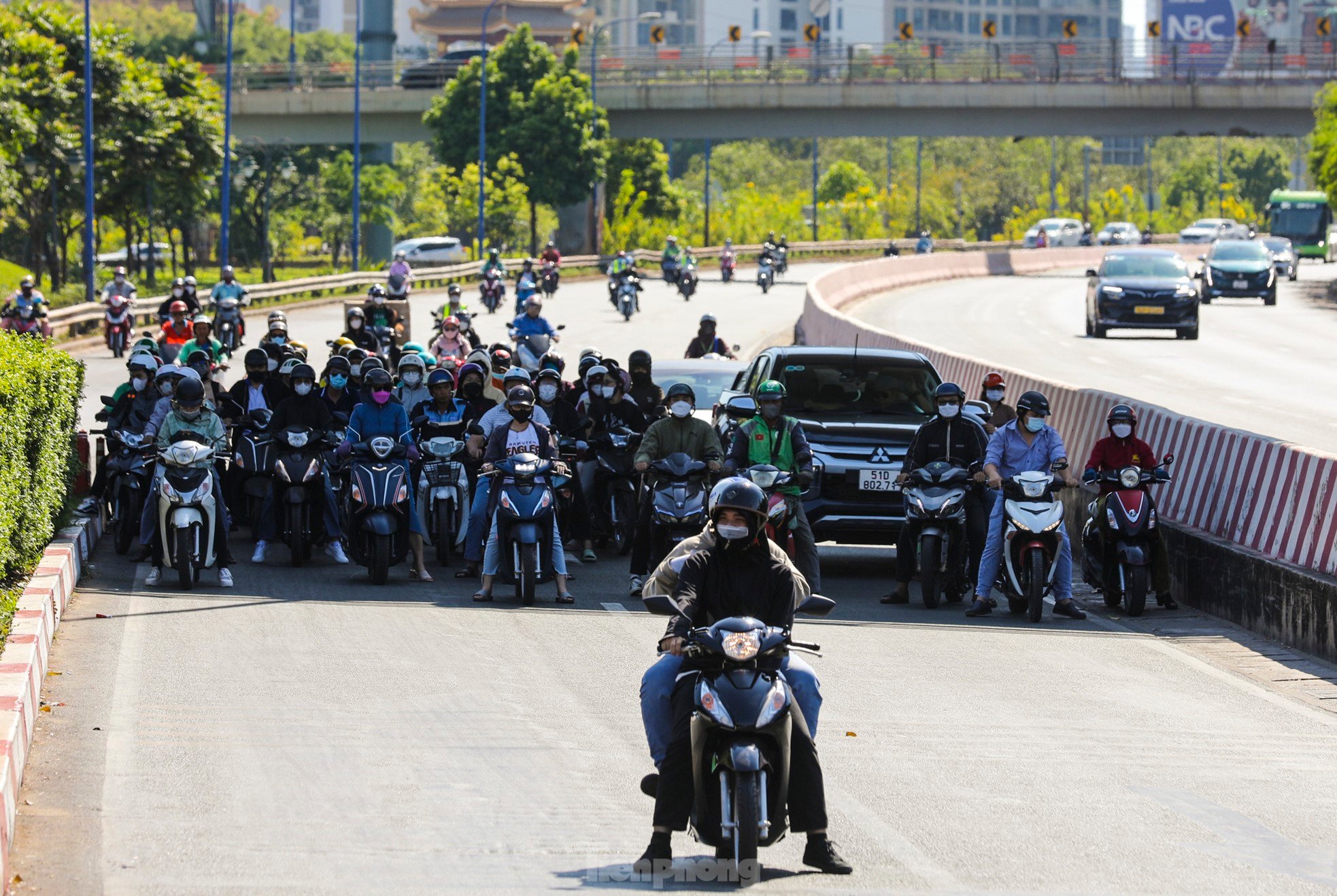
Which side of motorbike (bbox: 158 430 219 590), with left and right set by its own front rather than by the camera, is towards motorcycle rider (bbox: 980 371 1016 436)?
left

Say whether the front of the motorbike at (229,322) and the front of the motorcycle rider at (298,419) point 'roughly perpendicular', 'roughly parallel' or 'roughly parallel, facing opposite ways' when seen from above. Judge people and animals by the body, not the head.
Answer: roughly parallel

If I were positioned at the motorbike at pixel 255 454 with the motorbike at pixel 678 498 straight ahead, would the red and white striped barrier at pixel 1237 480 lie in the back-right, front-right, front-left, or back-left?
front-left

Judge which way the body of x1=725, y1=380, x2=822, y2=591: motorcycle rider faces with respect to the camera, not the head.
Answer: toward the camera

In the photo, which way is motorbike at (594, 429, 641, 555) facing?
toward the camera

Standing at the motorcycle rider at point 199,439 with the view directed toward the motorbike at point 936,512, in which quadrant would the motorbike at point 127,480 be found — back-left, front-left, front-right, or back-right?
back-left

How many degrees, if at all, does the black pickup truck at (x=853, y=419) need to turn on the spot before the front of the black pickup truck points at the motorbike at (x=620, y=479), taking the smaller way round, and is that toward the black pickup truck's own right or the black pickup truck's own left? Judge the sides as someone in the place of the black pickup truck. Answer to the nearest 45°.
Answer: approximately 90° to the black pickup truck's own right

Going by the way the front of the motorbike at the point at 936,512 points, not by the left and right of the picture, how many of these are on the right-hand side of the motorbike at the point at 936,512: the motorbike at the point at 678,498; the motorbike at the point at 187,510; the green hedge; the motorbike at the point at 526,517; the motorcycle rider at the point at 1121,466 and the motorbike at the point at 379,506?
5

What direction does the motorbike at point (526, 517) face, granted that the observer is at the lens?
facing the viewer

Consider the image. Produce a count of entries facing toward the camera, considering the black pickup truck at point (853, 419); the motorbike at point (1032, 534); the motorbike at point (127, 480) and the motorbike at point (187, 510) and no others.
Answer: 4

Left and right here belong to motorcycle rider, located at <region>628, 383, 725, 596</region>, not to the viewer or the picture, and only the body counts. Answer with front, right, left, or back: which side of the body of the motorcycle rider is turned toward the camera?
front

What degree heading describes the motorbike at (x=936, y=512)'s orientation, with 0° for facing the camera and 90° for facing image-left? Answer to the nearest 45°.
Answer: approximately 0°

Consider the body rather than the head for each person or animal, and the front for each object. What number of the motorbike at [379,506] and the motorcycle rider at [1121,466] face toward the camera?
2
